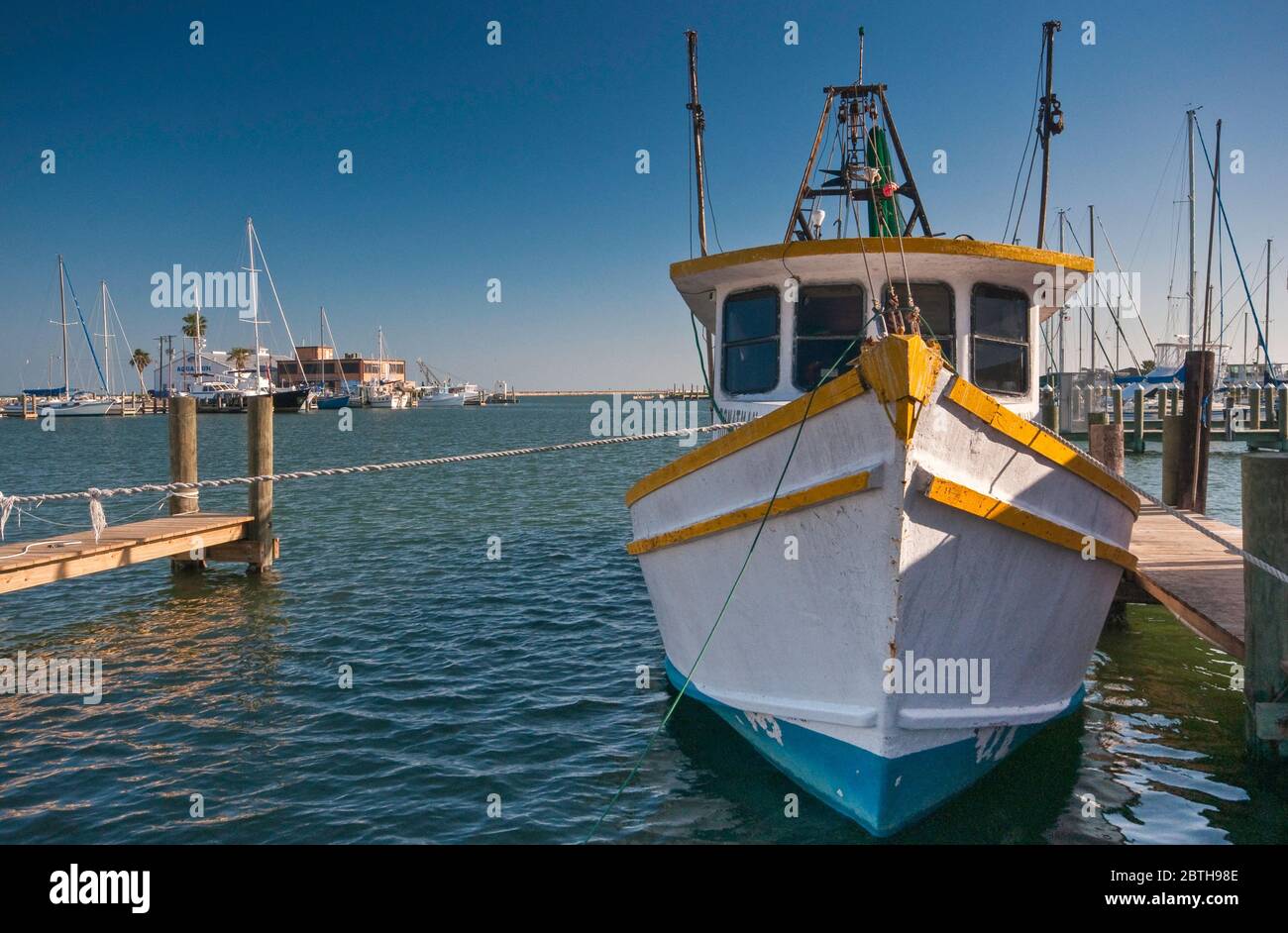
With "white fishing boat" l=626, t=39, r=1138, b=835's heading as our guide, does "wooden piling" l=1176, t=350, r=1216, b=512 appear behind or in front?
behind

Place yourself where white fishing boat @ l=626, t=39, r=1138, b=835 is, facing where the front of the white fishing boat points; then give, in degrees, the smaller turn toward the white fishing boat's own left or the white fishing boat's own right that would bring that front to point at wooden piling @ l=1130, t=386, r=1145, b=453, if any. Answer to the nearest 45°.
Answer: approximately 180°

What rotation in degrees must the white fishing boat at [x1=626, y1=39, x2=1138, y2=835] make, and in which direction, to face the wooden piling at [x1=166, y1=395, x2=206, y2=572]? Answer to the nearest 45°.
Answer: approximately 135° to its right

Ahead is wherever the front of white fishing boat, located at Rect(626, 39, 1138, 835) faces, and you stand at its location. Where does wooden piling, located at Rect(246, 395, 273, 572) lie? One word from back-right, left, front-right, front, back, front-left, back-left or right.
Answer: back-right

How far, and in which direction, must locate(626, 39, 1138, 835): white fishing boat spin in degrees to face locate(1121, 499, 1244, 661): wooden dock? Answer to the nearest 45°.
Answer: approximately 135° to its left

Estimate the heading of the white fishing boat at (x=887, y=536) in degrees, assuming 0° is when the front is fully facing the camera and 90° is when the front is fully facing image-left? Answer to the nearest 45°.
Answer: approximately 0°

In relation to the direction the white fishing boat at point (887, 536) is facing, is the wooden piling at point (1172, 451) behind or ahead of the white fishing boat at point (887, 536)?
behind
